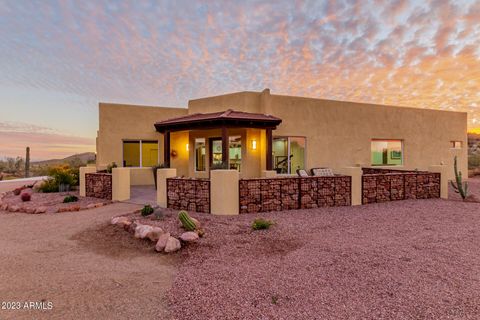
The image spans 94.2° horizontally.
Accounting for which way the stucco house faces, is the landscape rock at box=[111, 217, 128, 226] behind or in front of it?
in front

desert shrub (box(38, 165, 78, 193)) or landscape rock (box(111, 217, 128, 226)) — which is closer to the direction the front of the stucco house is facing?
the landscape rock

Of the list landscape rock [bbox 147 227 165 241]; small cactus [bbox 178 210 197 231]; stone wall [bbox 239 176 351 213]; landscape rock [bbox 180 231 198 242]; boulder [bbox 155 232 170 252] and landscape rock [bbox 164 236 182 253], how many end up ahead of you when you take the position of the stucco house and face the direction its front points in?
6

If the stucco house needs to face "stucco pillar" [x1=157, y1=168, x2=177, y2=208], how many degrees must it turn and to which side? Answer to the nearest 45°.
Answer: approximately 45° to its right

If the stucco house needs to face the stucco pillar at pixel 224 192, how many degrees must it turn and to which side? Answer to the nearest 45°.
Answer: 0° — it already faces it

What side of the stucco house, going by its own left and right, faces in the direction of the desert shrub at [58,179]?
right

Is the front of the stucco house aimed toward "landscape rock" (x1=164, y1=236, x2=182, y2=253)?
yes

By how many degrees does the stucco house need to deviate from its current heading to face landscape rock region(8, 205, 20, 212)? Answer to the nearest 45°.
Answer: approximately 45° to its right

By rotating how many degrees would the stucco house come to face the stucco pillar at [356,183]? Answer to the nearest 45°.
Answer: approximately 45° to its left

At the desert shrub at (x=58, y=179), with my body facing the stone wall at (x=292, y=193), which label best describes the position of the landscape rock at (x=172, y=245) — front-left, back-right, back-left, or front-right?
front-right

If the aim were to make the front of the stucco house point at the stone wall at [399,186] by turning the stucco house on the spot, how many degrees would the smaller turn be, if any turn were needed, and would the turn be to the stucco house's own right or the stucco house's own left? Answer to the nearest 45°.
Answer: approximately 45° to the stucco house's own left

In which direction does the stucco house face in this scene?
toward the camera

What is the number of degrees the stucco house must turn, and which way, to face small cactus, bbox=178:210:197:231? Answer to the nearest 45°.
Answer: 0° — it already faces it

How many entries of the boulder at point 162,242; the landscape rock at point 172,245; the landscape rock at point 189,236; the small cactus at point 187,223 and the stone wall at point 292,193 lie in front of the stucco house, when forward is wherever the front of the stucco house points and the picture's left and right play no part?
5

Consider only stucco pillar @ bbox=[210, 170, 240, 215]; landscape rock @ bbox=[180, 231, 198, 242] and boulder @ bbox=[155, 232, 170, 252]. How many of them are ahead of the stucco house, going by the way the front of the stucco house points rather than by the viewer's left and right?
3

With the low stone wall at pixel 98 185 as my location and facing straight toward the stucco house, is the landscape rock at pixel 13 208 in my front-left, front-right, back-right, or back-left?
back-right

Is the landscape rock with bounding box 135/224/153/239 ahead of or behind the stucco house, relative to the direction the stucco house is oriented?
ahead

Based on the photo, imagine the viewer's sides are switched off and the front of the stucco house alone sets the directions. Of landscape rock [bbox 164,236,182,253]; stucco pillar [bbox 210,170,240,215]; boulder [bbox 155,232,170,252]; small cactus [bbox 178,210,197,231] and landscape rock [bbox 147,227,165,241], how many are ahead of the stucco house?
5
